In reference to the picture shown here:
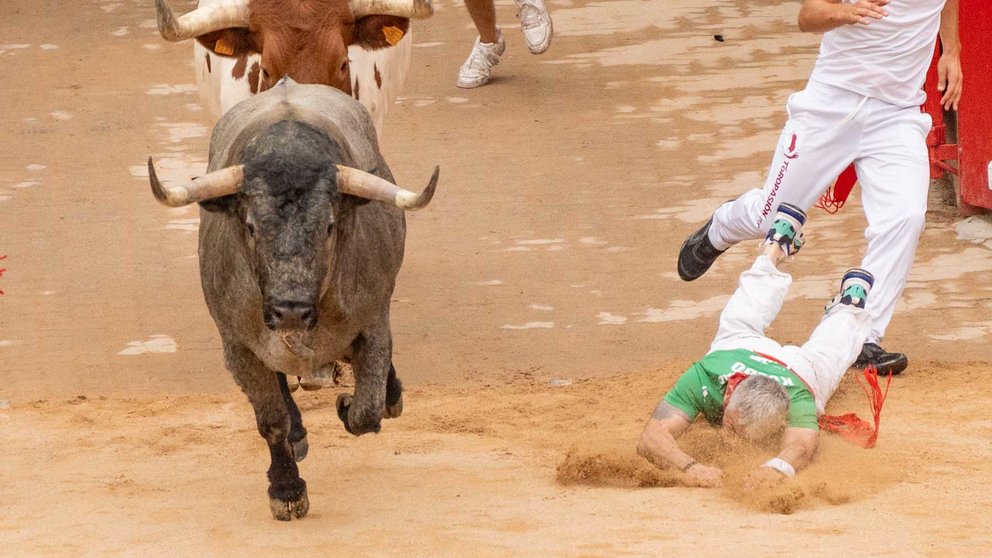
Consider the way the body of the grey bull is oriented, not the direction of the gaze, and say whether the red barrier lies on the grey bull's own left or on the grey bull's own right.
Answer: on the grey bull's own left

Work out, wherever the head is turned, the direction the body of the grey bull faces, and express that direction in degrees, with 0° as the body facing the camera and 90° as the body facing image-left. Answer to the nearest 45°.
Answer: approximately 0°

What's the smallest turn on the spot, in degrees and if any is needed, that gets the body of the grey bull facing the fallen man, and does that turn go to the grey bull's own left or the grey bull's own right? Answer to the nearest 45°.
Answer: approximately 90° to the grey bull's own left

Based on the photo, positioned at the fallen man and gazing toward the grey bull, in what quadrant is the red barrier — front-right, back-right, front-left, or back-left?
back-right

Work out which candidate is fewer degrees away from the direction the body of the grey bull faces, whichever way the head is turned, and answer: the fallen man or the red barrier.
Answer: the fallen man

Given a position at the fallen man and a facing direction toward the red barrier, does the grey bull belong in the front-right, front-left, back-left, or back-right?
back-left
